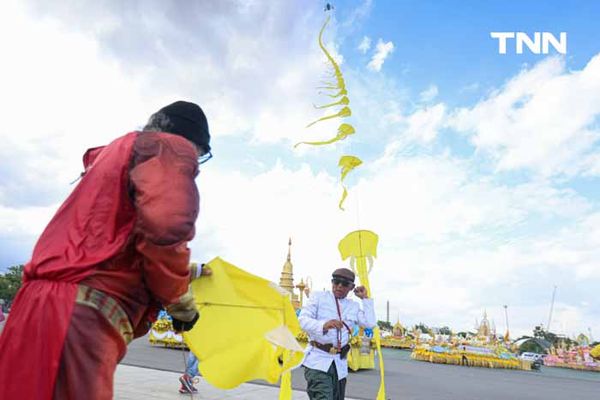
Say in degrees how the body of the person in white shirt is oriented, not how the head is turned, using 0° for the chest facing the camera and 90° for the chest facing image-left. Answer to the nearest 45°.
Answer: approximately 0°

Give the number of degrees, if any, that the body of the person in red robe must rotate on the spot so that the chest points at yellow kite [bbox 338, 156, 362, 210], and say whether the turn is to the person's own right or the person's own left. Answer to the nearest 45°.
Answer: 0° — they already face it

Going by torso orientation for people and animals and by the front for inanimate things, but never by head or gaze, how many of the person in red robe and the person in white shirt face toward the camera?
1

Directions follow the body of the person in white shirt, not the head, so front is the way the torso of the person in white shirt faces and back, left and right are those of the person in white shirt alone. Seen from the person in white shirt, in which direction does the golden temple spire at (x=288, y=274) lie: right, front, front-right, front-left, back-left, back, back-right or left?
back

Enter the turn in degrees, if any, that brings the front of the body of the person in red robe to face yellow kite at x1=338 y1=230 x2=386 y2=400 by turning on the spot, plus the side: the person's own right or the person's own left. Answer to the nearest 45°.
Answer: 0° — they already face it

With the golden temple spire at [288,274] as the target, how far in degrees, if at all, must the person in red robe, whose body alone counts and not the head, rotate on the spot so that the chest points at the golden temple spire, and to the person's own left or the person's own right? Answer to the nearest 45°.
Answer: approximately 45° to the person's own left

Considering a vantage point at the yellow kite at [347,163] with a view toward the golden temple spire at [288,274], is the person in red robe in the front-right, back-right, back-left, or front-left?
back-left

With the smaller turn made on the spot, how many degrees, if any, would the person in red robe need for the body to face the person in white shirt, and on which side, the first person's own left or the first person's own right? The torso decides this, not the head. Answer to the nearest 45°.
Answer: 0° — they already face them

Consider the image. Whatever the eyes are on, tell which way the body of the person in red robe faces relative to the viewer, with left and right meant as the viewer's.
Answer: facing away from the viewer and to the right of the viewer
